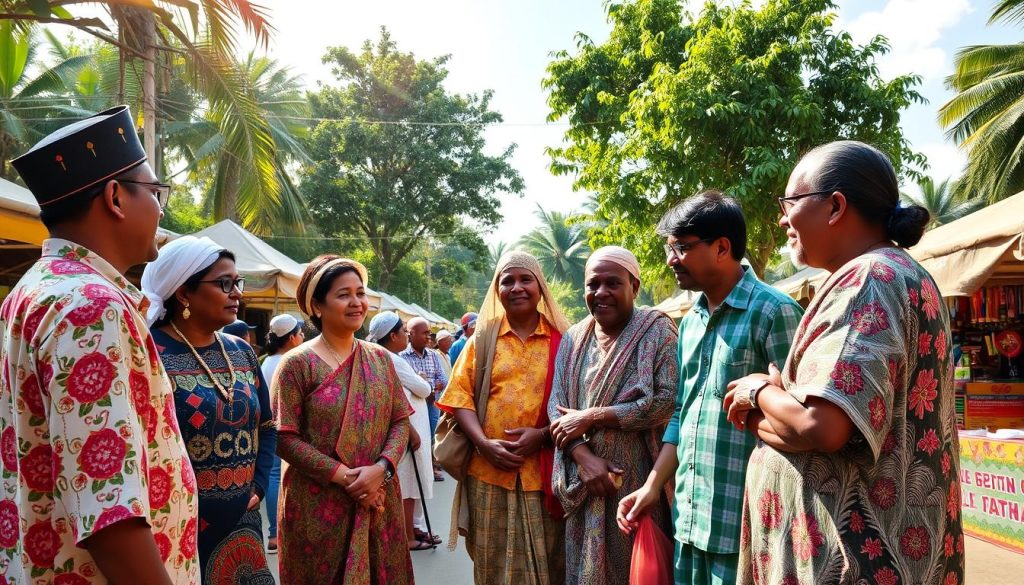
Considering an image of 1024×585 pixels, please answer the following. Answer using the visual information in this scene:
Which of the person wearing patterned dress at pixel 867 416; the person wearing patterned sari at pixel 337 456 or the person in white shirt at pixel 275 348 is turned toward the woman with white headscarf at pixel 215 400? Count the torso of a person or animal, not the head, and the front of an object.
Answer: the person wearing patterned dress at pixel 867 416

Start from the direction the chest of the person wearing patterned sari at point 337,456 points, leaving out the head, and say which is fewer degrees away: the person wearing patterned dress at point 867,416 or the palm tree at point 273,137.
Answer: the person wearing patterned dress

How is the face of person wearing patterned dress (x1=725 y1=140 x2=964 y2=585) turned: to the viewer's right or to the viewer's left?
to the viewer's left

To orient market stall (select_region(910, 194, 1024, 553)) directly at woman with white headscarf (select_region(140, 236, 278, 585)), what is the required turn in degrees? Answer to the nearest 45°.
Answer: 0° — it already faces them

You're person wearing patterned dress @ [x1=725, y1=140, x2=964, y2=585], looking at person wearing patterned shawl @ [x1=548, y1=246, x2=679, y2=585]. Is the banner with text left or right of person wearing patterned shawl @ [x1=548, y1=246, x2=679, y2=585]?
right

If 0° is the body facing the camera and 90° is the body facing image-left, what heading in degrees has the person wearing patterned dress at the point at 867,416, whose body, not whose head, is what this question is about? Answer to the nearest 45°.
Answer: approximately 90°

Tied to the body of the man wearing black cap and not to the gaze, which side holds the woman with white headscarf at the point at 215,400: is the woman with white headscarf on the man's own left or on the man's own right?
on the man's own left

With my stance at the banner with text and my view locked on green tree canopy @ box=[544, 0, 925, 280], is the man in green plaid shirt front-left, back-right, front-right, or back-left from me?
back-left

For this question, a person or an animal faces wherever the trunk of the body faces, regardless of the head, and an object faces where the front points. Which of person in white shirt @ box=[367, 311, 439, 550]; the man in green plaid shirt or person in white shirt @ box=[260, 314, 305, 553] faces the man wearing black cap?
the man in green plaid shirt

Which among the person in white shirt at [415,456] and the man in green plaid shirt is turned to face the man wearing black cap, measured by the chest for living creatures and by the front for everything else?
the man in green plaid shirt
